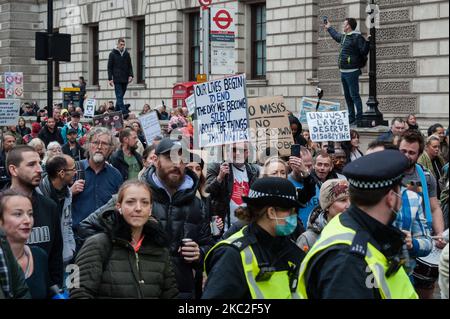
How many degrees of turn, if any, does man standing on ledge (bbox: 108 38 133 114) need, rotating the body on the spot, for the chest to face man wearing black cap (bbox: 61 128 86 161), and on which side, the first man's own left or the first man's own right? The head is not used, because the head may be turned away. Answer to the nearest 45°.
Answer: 0° — they already face them

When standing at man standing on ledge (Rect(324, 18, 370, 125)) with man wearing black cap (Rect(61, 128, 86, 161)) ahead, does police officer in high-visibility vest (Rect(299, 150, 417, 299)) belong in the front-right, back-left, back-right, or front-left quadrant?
front-left

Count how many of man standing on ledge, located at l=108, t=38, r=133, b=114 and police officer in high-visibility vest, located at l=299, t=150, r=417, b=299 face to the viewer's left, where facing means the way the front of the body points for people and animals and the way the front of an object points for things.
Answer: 0

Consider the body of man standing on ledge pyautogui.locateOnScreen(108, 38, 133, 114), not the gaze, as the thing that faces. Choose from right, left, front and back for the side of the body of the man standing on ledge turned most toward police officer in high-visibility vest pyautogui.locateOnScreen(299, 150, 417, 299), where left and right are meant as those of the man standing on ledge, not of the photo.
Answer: front

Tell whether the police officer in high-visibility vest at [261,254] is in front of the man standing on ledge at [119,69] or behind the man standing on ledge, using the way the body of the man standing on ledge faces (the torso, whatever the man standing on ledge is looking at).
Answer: in front

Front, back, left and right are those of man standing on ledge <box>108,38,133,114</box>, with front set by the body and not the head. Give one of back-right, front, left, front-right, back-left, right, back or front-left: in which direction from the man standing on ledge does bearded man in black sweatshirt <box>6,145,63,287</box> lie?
front

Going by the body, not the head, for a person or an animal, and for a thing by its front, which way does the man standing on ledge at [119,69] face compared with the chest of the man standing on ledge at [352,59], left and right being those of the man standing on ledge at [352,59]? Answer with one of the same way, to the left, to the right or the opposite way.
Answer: to the left

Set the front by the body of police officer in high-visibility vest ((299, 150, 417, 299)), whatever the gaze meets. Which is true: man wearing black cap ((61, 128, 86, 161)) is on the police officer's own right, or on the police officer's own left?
on the police officer's own left

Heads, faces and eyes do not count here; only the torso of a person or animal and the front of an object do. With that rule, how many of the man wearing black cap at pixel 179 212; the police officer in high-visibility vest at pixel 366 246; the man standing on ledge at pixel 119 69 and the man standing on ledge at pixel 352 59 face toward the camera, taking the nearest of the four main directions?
2

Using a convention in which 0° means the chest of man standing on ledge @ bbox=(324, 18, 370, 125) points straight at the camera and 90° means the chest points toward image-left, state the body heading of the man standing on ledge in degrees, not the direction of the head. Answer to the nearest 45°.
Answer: approximately 90°

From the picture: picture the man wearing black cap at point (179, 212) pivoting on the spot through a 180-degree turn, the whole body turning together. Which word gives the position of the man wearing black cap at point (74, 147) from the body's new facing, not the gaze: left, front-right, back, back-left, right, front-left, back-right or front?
front

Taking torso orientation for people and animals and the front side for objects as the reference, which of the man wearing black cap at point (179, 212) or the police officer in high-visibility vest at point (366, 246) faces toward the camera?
the man wearing black cap

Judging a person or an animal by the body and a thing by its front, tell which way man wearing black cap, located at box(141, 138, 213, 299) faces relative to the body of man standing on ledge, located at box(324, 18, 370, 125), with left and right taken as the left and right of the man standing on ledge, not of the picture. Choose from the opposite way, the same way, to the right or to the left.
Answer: to the left

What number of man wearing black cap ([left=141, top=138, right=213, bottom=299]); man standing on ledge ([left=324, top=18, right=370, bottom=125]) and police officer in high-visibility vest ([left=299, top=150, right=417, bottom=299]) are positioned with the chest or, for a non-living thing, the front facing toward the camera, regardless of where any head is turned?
1
